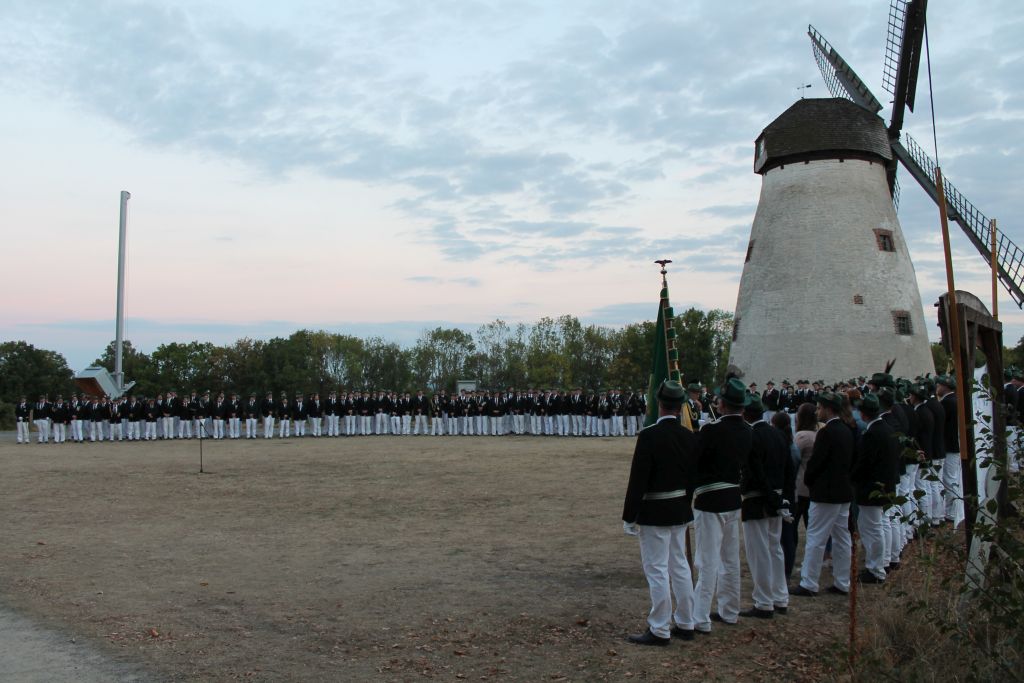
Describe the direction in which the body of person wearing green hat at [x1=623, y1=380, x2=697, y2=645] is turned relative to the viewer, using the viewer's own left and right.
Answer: facing away from the viewer and to the left of the viewer

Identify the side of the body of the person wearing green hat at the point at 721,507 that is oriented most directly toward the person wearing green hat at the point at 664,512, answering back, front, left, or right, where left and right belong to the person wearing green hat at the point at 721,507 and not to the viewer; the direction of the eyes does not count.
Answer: left

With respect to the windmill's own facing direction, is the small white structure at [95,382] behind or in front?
behind

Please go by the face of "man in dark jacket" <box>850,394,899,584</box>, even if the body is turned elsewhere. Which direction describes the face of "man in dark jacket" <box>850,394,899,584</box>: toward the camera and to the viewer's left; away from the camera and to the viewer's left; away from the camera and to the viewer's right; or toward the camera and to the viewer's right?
away from the camera and to the viewer's left

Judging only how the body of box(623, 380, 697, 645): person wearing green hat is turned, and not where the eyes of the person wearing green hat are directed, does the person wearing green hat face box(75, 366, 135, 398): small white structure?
yes

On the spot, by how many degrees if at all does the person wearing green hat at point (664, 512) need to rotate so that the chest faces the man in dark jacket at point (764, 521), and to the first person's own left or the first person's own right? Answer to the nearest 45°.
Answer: approximately 90° to the first person's own right

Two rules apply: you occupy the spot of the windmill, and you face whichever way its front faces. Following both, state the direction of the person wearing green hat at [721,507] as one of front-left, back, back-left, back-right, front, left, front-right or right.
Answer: back-right

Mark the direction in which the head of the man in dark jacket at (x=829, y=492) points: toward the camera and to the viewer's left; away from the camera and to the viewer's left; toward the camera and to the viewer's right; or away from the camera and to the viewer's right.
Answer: away from the camera and to the viewer's left

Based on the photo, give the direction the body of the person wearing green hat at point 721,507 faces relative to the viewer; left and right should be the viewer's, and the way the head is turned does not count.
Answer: facing away from the viewer and to the left of the viewer

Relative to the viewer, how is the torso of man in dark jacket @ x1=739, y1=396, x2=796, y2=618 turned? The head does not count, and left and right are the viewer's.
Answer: facing away from the viewer and to the left of the viewer

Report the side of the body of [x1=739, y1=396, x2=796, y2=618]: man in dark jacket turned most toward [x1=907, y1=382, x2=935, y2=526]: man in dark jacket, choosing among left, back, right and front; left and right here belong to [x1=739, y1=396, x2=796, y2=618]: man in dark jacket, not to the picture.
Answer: right

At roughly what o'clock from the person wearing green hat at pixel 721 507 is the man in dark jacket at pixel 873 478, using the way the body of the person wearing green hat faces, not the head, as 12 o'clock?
The man in dark jacket is roughly at 3 o'clock from the person wearing green hat.

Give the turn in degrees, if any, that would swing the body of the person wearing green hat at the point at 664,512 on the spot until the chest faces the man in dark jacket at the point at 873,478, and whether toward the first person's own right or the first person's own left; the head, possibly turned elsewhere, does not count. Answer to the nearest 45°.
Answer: approximately 90° to the first person's own right
